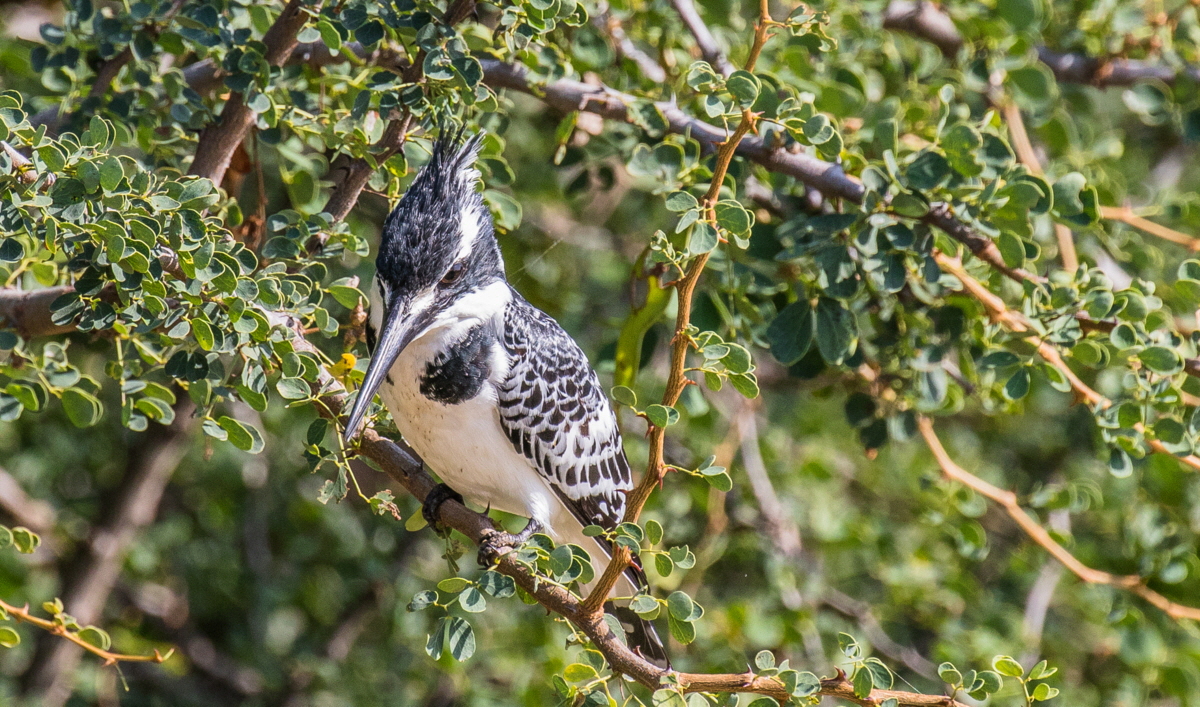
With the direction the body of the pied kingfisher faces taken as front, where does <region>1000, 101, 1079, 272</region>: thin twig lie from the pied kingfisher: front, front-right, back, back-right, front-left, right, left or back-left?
back

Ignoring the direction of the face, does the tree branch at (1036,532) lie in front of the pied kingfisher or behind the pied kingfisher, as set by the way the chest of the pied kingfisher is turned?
behind

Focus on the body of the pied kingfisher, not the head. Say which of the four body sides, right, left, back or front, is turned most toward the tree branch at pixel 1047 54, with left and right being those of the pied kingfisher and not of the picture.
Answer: back

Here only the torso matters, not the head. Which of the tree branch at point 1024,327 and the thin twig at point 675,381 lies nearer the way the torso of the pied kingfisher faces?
the thin twig

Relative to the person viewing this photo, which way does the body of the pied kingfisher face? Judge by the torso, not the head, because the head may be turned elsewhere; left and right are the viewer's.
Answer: facing the viewer and to the left of the viewer

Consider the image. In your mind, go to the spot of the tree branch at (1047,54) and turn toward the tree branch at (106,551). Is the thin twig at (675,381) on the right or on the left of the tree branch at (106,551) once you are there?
left

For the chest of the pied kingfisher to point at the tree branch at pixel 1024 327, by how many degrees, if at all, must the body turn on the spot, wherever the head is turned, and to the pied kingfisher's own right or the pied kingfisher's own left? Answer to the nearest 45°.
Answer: approximately 135° to the pied kingfisher's own left
